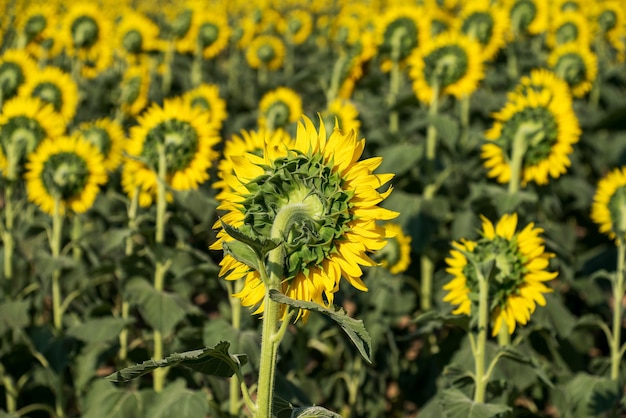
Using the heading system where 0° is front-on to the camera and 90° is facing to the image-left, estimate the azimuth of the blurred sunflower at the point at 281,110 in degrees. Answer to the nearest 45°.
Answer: approximately 180°

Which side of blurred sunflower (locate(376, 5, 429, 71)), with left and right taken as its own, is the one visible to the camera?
back

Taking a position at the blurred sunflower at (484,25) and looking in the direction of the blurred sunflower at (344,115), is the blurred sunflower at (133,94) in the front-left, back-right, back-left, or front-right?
front-right

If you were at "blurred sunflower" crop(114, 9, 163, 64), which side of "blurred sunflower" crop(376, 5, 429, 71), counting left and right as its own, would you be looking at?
left

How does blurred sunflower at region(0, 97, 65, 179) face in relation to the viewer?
away from the camera

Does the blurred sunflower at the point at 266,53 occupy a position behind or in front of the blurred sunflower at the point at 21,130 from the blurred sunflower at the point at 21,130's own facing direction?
in front

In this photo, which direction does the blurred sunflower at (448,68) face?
away from the camera

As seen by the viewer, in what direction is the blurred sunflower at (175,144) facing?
away from the camera

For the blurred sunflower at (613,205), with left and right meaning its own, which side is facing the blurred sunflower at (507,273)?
back

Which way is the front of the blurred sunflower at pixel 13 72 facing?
away from the camera

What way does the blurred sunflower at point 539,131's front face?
away from the camera

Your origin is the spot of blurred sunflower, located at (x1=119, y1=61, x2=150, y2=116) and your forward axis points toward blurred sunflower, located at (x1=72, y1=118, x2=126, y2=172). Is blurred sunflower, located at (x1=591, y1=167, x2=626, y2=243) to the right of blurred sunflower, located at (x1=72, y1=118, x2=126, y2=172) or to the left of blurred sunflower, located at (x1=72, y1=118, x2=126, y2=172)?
left

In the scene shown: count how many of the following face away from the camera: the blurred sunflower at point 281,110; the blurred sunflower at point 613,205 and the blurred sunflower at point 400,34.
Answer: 3

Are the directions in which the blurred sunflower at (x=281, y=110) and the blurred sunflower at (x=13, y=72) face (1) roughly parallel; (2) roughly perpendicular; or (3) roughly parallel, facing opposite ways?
roughly parallel

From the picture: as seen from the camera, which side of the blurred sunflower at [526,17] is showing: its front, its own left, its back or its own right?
back

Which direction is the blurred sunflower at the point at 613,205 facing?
away from the camera

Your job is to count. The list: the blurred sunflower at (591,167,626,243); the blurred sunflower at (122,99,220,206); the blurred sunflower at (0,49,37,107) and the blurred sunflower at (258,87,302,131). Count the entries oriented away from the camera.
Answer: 4
